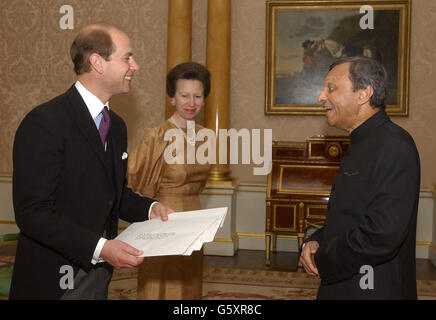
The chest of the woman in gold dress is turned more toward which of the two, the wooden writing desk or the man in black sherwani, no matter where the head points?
the man in black sherwani

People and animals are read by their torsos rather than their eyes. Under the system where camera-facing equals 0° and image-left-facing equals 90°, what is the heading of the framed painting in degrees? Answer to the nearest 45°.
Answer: approximately 0°

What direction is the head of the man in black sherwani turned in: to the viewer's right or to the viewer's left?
to the viewer's left

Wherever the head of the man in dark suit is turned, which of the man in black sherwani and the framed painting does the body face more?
the man in black sherwani

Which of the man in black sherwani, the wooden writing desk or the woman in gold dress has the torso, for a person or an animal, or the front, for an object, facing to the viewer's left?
the man in black sherwani

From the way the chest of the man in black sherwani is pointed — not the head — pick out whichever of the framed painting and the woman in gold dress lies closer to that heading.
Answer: the woman in gold dress

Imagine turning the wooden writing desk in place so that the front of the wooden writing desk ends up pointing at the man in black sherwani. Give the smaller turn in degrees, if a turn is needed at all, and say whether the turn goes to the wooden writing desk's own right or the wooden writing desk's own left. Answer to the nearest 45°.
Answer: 0° — it already faces them

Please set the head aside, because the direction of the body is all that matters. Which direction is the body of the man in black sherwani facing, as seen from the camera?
to the viewer's left

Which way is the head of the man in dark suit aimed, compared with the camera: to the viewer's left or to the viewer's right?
to the viewer's right

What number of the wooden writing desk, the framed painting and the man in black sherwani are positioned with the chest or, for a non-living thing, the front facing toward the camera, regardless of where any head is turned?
2
